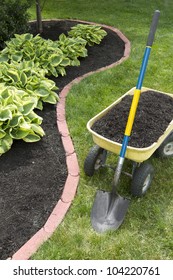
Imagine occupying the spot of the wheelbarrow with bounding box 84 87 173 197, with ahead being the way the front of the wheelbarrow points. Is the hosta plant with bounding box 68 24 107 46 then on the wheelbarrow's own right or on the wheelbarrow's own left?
on the wheelbarrow's own right

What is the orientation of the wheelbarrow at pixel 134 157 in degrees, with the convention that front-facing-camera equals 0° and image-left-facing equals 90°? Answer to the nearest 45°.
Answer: approximately 45°

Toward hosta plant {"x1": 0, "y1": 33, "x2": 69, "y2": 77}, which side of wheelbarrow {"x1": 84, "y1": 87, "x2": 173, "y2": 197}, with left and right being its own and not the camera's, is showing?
right

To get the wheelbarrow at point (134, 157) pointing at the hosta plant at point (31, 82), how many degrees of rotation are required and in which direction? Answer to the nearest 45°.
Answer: approximately 90° to its right

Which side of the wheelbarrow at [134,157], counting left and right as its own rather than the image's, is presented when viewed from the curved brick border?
front

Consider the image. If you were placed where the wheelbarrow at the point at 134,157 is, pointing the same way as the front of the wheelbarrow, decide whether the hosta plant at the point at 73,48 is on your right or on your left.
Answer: on your right
